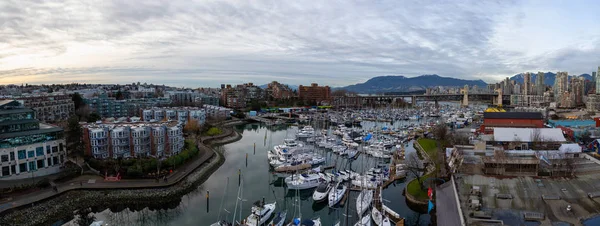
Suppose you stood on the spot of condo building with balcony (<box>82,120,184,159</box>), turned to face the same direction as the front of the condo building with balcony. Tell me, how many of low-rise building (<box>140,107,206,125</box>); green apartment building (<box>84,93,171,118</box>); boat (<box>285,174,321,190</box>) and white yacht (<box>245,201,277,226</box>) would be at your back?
2

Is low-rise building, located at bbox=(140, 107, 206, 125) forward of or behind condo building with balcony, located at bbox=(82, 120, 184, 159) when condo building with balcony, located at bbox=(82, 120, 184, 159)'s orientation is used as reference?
behind

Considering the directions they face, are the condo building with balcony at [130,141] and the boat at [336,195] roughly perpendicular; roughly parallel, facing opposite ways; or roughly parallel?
roughly perpendicular
